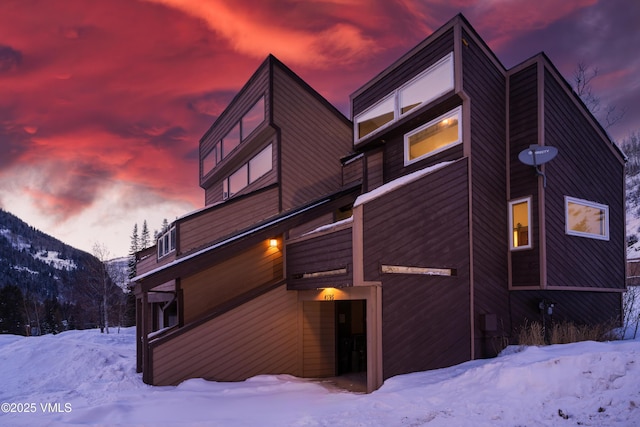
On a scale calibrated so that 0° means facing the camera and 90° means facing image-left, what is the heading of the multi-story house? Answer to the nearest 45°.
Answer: approximately 45°
